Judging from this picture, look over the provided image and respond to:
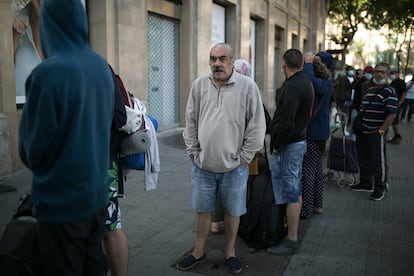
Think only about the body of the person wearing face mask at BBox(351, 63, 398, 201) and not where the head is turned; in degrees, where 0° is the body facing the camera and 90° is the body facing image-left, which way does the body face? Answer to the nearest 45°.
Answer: approximately 45°

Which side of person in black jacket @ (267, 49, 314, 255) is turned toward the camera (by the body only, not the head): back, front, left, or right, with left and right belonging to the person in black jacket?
left

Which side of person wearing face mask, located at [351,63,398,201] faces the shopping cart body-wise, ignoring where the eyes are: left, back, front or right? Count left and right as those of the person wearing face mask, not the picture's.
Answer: right

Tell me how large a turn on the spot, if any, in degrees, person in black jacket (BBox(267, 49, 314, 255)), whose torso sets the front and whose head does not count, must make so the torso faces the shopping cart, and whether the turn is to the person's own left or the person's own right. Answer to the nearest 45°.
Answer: approximately 90° to the person's own right

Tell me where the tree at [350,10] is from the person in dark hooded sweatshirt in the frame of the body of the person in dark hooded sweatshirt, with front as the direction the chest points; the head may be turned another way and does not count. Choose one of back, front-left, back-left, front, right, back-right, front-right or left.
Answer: right

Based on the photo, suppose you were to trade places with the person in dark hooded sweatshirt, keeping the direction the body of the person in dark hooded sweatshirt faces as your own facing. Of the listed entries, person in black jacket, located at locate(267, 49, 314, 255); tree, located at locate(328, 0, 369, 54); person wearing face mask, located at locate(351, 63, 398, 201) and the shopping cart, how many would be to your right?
4

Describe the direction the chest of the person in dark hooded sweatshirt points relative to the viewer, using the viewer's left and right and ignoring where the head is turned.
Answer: facing away from the viewer and to the left of the viewer

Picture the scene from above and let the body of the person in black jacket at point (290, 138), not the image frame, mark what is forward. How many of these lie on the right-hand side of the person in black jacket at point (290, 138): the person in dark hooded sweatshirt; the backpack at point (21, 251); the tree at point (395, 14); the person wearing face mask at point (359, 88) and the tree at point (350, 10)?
3

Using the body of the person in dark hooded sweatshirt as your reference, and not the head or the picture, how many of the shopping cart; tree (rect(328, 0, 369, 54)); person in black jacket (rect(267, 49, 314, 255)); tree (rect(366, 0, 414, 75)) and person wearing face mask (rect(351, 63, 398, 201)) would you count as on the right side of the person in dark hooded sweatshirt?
5

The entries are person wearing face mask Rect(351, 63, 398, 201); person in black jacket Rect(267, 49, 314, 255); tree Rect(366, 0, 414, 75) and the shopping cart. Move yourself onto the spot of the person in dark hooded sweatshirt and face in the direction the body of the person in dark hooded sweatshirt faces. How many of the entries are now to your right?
4

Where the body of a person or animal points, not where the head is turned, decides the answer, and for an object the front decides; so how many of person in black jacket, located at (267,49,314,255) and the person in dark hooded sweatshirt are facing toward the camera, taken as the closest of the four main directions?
0

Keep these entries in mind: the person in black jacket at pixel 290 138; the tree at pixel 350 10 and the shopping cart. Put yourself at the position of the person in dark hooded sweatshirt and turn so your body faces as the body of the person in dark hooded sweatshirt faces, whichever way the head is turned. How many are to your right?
3

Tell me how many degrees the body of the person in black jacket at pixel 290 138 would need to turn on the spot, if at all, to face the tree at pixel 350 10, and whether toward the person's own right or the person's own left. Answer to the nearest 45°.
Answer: approximately 90° to the person's own right

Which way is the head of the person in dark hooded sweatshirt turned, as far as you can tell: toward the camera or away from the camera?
away from the camera
